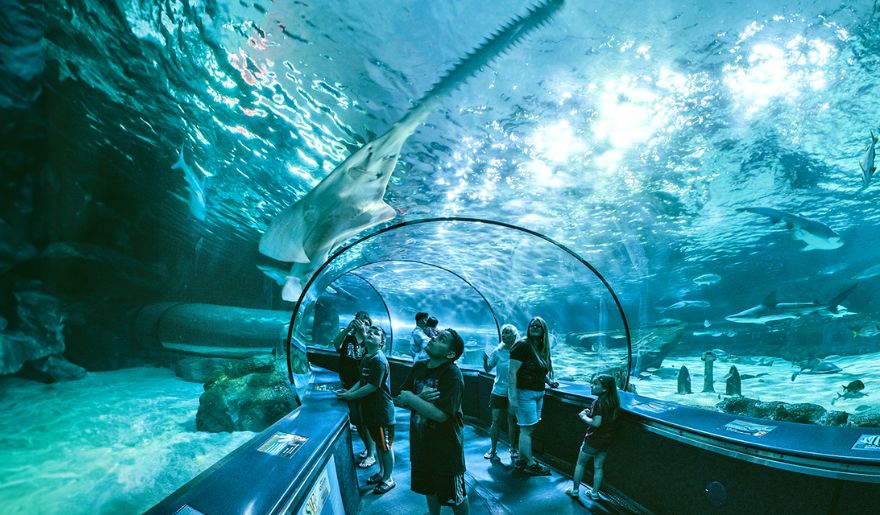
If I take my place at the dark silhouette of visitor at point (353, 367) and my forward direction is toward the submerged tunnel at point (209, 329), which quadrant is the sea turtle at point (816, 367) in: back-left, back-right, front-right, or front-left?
back-right

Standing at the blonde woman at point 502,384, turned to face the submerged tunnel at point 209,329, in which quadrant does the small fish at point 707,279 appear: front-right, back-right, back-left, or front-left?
back-right

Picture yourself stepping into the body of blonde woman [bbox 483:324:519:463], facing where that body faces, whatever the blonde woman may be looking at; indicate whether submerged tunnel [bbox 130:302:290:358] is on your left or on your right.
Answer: on your right
